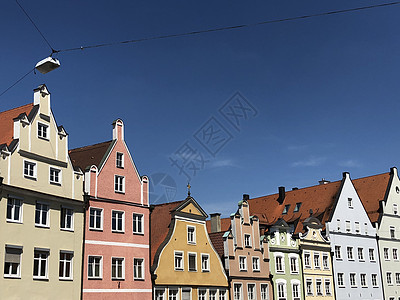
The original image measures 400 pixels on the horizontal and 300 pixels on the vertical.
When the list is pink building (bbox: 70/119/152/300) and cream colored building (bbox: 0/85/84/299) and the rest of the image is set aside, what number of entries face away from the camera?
0

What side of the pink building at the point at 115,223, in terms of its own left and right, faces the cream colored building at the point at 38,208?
right

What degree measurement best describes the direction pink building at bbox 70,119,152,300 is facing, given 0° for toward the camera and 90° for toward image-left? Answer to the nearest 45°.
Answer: approximately 315°

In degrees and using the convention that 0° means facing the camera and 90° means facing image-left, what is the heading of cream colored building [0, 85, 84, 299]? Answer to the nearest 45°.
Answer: approximately 315°

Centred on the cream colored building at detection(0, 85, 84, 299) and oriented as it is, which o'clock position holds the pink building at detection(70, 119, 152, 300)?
The pink building is roughly at 9 o'clock from the cream colored building.
